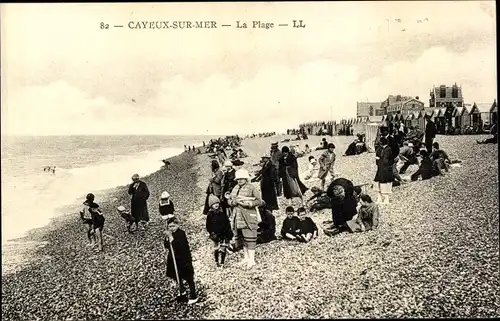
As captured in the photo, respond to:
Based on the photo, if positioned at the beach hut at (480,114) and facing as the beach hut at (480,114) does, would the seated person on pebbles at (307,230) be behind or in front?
in front

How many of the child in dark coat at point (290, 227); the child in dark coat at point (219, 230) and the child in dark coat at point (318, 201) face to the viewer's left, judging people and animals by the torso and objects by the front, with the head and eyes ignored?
1

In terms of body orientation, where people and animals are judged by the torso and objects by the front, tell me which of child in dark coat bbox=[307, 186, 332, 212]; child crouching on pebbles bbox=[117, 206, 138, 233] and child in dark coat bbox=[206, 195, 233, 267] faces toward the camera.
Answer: child in dark coat bbox=[206, 195, 233, 267]

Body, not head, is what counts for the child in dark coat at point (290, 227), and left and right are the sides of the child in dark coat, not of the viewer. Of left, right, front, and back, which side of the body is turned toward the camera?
front

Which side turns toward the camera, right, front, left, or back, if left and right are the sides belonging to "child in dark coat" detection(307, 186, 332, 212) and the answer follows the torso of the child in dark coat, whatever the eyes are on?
left

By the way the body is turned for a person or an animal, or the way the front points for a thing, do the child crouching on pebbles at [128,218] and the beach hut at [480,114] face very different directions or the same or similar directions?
same or similar directions

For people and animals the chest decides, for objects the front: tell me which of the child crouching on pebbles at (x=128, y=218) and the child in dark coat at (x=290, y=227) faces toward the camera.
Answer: the child in dark coat

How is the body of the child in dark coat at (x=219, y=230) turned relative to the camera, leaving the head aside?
toward the camera

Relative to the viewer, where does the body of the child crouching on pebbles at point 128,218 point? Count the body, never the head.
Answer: to the viewer's left
